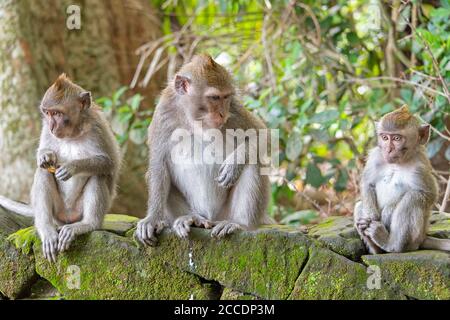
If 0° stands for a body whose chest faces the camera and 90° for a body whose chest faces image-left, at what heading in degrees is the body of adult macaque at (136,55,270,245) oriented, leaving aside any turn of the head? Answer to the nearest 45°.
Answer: approximately 0°

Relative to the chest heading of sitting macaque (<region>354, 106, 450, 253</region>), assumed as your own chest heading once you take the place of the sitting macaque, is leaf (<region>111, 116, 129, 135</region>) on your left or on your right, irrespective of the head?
on your right

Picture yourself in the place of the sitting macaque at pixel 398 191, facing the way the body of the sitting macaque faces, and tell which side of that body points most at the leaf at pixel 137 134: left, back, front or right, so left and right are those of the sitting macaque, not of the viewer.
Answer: right

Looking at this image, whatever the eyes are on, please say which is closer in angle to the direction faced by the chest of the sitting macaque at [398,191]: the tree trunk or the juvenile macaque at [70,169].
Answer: the juvenile macaque

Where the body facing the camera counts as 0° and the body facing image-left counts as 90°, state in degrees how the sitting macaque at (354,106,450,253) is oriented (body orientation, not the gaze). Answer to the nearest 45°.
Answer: approximately 45°

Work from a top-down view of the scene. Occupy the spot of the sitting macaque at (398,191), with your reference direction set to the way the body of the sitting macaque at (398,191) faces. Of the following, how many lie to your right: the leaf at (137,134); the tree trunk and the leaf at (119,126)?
3

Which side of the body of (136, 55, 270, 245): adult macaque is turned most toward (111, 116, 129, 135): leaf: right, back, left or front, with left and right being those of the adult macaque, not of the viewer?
back

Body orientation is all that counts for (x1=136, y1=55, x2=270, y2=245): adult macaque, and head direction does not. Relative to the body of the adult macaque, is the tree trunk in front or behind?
behind

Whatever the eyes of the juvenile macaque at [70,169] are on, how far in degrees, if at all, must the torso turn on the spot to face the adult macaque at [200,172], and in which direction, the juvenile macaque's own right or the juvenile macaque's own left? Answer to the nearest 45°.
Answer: approximately 135° to the juvenile macaque's own left

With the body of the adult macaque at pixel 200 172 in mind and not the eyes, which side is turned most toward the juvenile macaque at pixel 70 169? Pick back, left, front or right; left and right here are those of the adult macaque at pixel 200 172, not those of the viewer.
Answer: right

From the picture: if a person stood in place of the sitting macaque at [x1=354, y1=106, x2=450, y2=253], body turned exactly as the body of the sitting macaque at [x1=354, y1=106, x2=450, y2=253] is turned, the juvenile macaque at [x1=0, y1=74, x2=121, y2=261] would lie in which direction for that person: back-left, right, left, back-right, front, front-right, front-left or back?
front-right
